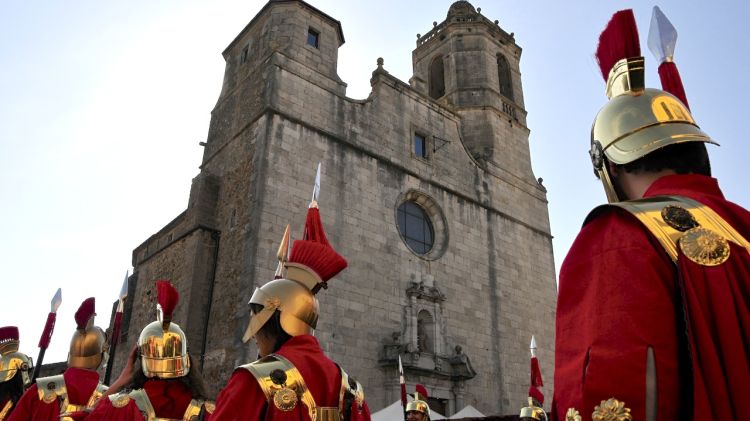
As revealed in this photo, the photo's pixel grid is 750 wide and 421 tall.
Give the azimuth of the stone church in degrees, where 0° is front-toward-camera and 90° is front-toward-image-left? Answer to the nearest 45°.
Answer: approximately 315°

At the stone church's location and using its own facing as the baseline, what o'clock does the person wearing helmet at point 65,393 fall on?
The person wearing helmet is roughly at 2 o'clock from the stone church.

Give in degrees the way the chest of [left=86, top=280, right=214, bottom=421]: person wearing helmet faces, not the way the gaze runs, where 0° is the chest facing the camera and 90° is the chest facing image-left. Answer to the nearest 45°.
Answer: approximately 180°

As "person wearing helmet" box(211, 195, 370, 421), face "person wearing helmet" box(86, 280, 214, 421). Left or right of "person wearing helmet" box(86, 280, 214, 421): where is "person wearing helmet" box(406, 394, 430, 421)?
right

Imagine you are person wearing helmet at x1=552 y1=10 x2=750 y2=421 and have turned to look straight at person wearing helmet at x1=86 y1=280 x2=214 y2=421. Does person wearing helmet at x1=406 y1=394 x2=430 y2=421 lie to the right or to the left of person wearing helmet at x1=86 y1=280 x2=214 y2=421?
right

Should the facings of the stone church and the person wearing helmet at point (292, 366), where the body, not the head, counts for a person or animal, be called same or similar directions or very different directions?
very different directions

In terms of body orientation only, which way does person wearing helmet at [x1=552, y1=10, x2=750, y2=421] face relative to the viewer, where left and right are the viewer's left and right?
facing away from the viewer and to the left of the viewer

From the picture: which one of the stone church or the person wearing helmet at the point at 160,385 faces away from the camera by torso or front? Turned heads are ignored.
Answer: the person wearing helmet

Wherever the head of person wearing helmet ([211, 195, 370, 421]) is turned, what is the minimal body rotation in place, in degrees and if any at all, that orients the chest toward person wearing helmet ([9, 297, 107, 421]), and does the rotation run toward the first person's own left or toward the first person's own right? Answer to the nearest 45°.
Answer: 0° — they already face them

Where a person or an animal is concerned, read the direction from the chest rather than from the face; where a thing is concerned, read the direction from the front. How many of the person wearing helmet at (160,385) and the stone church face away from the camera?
1
